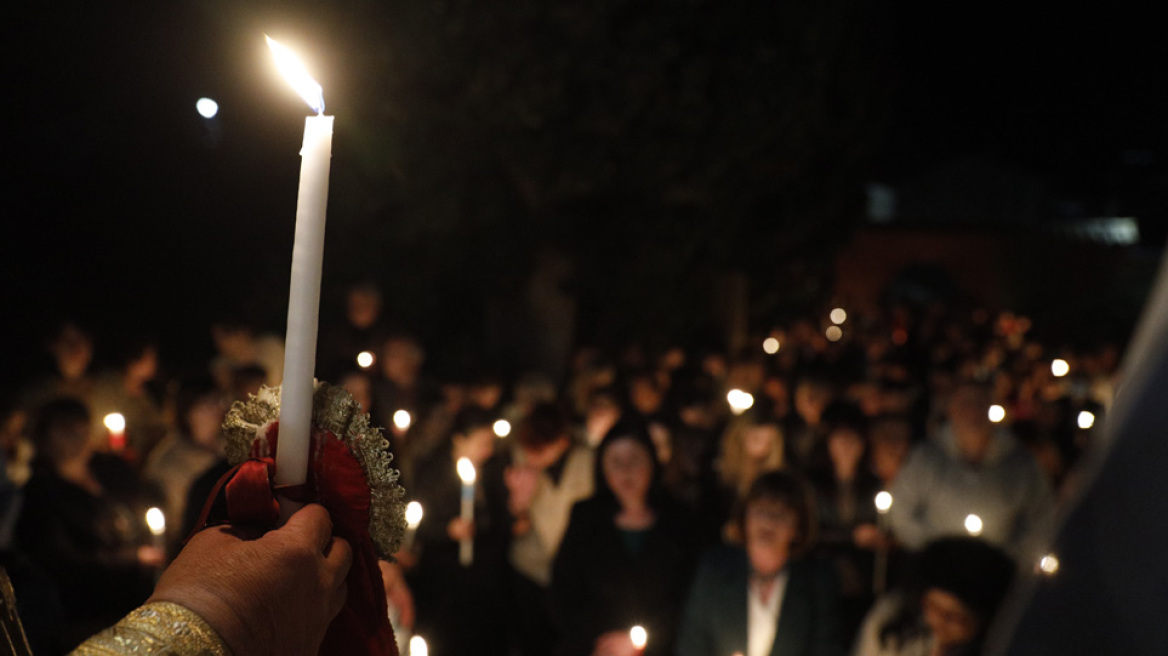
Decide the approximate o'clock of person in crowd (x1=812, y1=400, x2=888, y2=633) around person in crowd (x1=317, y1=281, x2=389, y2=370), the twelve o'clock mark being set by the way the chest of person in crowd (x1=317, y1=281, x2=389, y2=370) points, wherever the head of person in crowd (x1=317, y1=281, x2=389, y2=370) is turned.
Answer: person in crowd (x1=812, y1=400, x2=888, y2=633) is roughly at 10 o'clock from person in crowd (x1=317, y1=281, x2=389, y2=370).

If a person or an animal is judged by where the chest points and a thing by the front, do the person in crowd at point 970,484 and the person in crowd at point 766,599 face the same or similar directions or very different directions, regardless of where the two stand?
same or similar directions

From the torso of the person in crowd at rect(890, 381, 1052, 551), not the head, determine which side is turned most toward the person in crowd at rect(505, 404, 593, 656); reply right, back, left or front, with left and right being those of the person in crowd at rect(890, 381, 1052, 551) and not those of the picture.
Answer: right

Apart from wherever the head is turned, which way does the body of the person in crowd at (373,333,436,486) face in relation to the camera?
toward the camera

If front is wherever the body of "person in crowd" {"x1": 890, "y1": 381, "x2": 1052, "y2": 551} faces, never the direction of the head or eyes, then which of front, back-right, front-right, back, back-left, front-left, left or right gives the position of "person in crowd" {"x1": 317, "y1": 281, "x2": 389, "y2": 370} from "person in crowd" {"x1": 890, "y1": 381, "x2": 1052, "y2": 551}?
right

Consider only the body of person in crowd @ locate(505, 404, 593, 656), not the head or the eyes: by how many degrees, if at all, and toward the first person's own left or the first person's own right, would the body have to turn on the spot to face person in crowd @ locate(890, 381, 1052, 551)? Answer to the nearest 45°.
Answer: approximately 135° to the first person's own left

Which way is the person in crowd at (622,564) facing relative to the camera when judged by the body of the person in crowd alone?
toward the camera

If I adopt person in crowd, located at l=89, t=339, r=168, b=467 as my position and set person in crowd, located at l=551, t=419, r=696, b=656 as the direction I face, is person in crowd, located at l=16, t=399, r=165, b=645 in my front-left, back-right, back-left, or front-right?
front-right

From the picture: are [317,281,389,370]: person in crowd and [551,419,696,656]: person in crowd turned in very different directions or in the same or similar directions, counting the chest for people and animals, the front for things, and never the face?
same or similar directions

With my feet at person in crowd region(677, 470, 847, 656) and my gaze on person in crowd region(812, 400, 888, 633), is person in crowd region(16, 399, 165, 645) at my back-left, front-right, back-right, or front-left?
back-left

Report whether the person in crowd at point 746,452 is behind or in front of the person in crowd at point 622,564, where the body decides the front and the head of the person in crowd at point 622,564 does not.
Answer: behind

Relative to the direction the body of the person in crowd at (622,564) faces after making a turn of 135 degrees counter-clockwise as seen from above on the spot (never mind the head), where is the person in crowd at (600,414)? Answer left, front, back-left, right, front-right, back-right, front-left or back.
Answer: front-left

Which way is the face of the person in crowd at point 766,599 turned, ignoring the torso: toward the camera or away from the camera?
toward the camera

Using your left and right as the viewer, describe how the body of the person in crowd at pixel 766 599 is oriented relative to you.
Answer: facing the viewer
